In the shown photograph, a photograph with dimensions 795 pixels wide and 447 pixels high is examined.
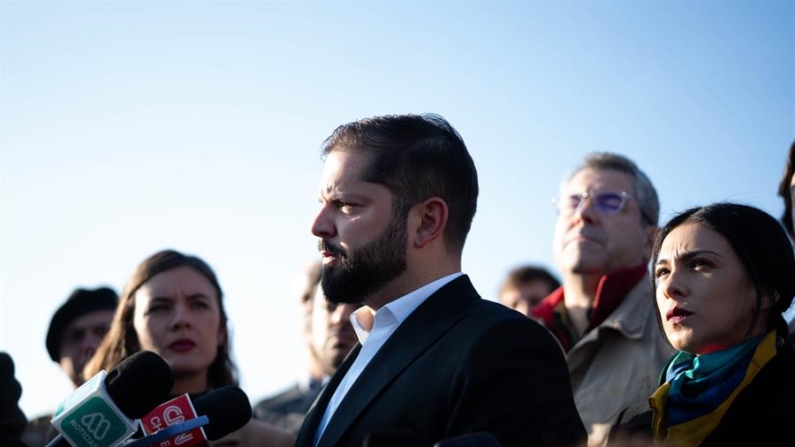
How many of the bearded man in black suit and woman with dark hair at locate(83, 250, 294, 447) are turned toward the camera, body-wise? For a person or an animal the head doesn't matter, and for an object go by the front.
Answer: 1

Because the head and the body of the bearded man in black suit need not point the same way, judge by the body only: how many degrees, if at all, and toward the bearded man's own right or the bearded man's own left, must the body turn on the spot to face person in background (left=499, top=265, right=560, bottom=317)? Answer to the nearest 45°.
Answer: approximately 90° to the bearded man's own right

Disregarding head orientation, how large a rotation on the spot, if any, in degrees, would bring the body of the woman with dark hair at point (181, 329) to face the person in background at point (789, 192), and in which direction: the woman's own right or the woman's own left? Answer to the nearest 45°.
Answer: approximately 90° to the woman's own left

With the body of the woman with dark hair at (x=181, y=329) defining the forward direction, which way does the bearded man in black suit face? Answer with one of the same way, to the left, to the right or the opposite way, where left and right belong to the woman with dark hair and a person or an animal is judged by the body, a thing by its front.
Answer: to the right

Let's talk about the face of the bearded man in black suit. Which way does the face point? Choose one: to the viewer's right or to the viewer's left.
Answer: to the viewer's left

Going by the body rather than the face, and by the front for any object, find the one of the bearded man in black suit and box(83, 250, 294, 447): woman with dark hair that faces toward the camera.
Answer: the woman with dark hair

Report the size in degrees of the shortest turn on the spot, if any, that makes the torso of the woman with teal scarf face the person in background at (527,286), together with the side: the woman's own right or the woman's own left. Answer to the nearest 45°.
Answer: approximately 135° to the woman's own right

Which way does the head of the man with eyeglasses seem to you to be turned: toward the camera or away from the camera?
toward the camera

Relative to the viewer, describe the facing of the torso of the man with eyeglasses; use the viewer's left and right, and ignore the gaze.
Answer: facing the viewer and to the left of the viewer

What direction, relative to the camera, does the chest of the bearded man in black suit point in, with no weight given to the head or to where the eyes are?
to the viewer's left

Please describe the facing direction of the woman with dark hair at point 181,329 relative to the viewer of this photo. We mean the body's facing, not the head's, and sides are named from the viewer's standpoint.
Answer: facing the viewer

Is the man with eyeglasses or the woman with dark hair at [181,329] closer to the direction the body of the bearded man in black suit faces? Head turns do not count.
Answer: the woman with dark hair
